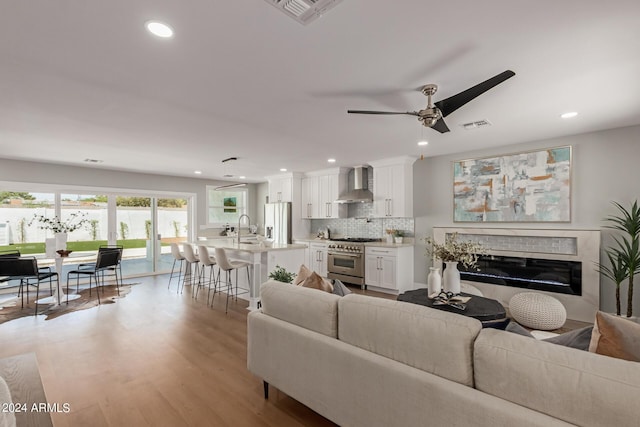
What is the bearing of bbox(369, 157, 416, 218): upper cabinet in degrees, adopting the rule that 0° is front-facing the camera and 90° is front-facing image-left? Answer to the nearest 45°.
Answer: approximately 45°

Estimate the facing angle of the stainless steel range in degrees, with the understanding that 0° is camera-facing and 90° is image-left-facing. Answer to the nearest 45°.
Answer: approximately 45°

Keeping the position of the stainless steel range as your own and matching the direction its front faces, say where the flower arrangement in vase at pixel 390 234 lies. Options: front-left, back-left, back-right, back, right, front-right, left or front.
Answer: back-left

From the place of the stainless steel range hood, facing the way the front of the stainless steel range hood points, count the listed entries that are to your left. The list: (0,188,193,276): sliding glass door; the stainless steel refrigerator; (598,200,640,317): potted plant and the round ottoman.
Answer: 2

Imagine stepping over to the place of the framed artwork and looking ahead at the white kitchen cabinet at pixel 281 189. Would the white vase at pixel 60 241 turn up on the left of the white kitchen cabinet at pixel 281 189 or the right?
left

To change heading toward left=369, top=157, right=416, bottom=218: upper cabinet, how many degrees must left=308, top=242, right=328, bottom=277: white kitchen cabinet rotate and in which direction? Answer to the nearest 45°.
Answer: approximately 90° to its left

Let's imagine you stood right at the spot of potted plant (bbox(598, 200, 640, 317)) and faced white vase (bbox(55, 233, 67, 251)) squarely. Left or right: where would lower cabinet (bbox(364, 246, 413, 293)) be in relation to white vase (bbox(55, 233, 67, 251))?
right

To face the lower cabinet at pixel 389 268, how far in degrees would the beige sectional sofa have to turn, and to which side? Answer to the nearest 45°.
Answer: approximately 45° to its left

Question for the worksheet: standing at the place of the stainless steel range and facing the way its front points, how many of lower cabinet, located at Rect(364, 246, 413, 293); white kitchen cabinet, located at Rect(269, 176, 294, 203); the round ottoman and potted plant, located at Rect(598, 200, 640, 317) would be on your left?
3
